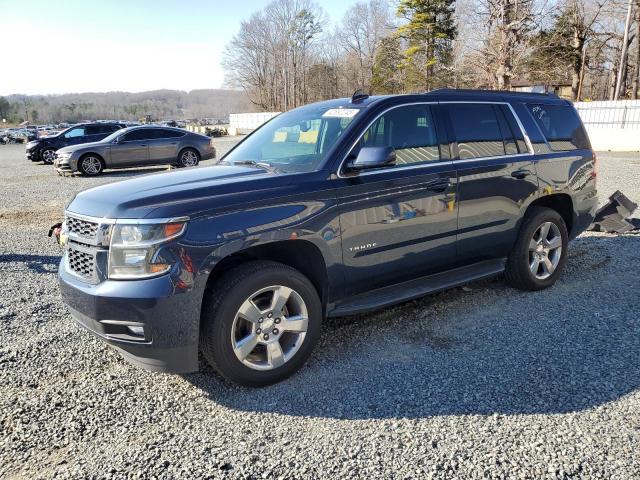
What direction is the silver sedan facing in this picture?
to the viewer's left

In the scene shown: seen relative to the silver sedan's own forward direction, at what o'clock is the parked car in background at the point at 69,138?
The parked car in background is roughly at 2 o'clock from the silver sedan.

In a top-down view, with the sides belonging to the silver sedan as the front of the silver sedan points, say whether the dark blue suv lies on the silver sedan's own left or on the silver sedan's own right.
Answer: on the silver sedan's own left

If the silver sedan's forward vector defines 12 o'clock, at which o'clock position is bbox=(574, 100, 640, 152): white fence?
The white fence is roughly at 6 o'clock from the silver sedan.

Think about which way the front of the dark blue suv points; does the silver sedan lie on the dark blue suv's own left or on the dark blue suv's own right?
on the dark blue suv's own right

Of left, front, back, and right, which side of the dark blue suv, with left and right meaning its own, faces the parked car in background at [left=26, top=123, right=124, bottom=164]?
right

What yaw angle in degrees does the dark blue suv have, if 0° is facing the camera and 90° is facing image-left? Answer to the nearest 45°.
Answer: approximately 45°
